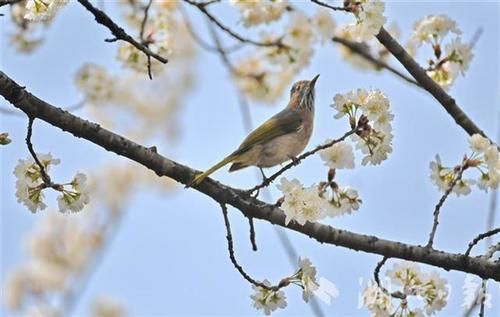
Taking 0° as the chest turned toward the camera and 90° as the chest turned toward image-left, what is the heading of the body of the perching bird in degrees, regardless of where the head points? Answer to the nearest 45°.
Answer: approximately 270°

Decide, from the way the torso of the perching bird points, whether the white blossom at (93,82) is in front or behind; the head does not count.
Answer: behind

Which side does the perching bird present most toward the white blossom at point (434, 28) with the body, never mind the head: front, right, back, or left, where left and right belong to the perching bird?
front

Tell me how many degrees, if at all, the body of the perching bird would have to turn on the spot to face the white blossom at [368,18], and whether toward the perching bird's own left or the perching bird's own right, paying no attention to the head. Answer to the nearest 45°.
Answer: approximately 45° to the perching bird's own right

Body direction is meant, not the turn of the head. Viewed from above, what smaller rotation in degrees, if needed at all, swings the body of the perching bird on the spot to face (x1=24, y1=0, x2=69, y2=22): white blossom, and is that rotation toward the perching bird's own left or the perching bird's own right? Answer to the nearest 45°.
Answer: approximately 135° to the perching bird's own right

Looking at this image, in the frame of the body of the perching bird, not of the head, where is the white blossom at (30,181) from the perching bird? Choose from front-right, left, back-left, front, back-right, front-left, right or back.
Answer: back-right
